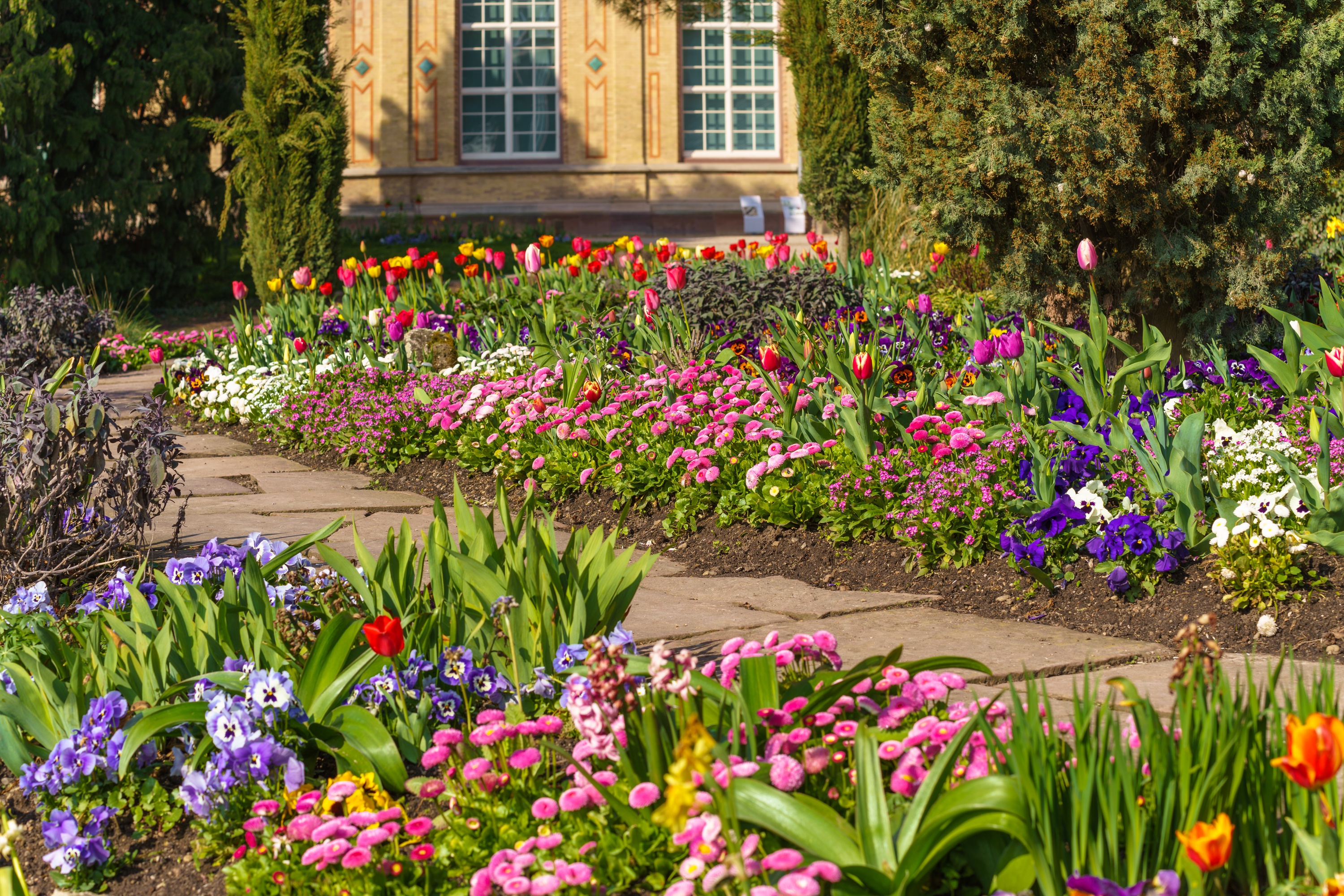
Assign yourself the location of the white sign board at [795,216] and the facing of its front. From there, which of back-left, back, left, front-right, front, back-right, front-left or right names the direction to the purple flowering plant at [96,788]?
front

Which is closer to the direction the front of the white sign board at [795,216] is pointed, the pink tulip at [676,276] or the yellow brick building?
the pink tulip

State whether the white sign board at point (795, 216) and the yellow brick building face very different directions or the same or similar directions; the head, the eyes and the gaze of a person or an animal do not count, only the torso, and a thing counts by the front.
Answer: same or similar directions

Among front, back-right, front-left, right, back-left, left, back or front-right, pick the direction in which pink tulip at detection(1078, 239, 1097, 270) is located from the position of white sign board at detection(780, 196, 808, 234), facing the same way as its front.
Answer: front

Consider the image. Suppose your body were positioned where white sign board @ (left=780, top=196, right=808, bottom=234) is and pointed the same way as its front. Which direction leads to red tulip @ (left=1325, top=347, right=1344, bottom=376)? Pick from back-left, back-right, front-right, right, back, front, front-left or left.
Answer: front

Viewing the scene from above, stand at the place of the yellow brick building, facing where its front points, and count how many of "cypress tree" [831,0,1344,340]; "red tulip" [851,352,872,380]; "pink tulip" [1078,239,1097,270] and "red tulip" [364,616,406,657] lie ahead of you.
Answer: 4

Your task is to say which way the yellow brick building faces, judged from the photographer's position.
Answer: facing the viewer

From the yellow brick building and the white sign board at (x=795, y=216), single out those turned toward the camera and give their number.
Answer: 2

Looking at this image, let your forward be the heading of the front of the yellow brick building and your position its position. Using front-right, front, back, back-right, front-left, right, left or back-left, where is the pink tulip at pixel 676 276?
front

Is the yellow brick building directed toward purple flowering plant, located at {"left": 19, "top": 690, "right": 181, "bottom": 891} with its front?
yes

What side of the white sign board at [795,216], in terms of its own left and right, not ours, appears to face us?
front

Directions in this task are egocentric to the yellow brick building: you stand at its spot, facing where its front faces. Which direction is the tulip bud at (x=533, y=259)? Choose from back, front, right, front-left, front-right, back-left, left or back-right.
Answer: front

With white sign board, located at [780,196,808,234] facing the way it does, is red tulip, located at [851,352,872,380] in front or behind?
in front

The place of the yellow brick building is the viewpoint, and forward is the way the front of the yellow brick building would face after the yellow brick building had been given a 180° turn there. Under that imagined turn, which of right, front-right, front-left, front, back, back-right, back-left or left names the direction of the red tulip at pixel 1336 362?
back

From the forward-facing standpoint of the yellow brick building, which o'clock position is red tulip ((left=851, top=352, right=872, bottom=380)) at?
The red tulip is roughly at 12 o'clock from the yellow brick building.

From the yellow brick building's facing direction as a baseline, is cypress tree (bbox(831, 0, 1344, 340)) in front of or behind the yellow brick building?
in front
